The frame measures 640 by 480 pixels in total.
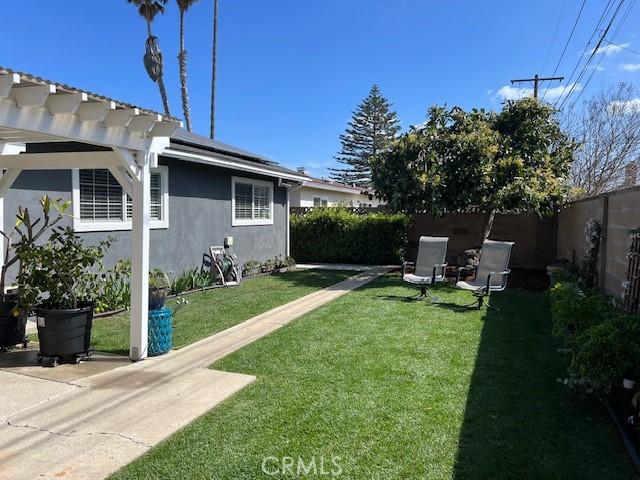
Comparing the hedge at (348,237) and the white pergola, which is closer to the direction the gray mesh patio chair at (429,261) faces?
the white pergola

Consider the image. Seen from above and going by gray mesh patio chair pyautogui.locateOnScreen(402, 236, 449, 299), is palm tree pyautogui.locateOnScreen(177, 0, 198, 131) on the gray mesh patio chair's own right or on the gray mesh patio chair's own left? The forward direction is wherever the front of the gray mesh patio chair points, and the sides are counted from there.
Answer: on the gray mesh patio chair's own right

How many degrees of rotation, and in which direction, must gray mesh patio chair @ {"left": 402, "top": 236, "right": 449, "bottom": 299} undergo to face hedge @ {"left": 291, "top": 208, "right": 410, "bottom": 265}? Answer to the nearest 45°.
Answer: approximately 90° to its right

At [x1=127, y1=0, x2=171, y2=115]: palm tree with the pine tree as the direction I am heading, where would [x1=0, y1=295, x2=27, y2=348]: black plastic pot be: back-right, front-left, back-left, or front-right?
back-right

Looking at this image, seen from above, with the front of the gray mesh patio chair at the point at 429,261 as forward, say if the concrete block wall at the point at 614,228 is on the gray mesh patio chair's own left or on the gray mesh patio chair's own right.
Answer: on the gray mesh patio chair's own left

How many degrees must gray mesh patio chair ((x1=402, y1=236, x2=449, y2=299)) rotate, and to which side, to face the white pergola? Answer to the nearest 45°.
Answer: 0° — it already faces it

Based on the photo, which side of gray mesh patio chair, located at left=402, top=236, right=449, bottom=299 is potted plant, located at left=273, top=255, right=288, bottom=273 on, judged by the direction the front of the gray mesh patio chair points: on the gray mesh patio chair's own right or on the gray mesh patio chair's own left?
on the gray mesh patio chair's own right

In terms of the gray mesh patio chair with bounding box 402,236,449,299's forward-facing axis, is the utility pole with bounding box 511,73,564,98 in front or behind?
behind

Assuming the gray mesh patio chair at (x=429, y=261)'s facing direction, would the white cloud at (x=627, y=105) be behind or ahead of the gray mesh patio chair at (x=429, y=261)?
behind
